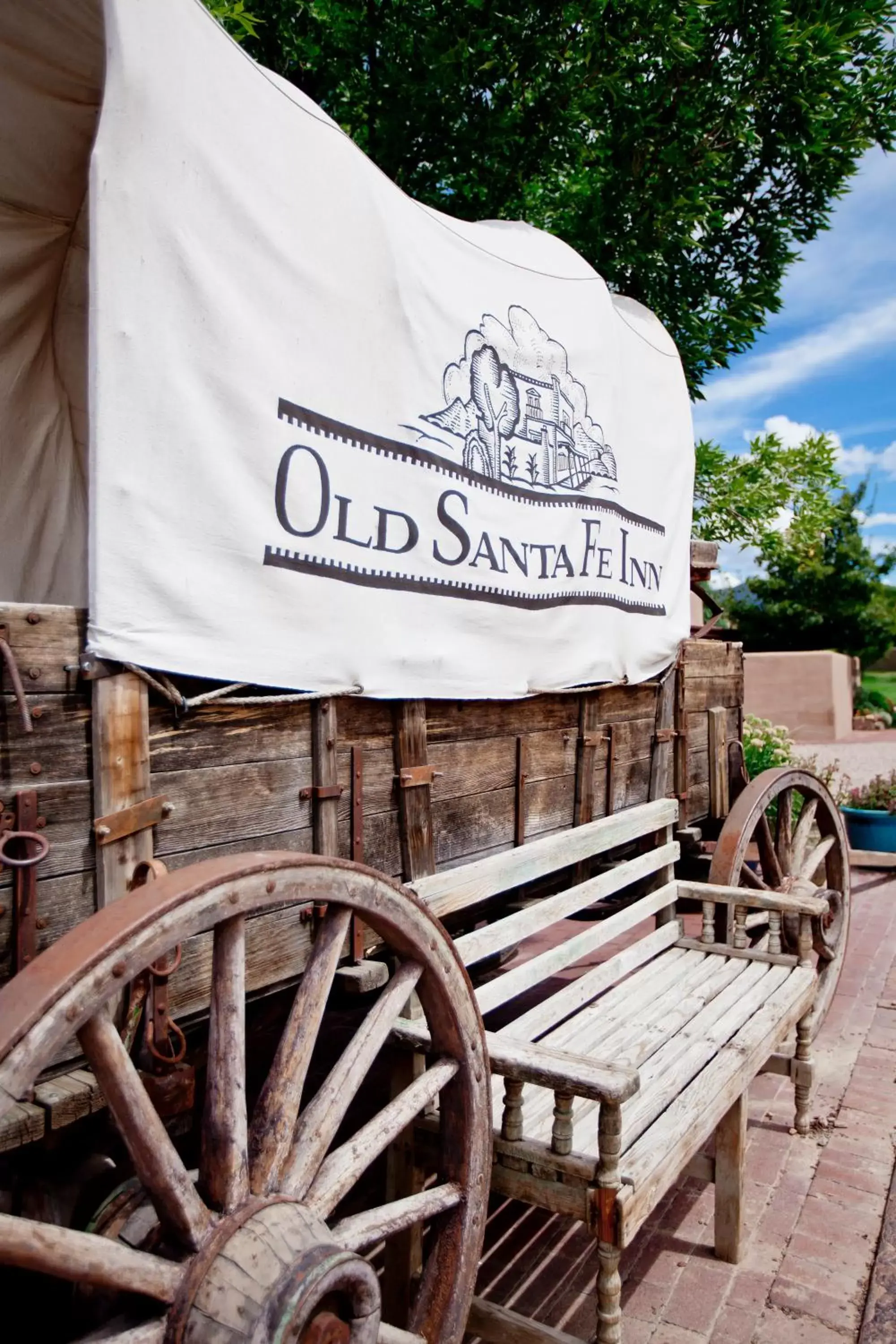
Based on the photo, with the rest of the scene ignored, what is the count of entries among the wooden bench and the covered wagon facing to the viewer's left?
0

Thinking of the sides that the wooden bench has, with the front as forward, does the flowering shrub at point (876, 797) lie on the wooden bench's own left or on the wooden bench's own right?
on the wooden bench's own left

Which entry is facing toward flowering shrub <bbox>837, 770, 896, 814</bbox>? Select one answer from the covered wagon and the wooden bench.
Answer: the covered wagon

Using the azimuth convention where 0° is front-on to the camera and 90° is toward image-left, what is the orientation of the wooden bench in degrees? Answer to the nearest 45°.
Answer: approximately 315°

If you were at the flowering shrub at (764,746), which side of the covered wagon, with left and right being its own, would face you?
front

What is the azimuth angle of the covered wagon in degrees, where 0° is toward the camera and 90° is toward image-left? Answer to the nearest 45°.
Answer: approximately 225°

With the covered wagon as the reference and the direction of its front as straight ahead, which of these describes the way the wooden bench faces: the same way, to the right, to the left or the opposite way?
to the right

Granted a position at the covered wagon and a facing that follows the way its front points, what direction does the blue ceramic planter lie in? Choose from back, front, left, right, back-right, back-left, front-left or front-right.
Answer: front

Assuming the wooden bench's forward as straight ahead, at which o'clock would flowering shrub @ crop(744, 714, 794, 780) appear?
The flowering shrub is roughly at 8 o'clock from the wooden bench.
